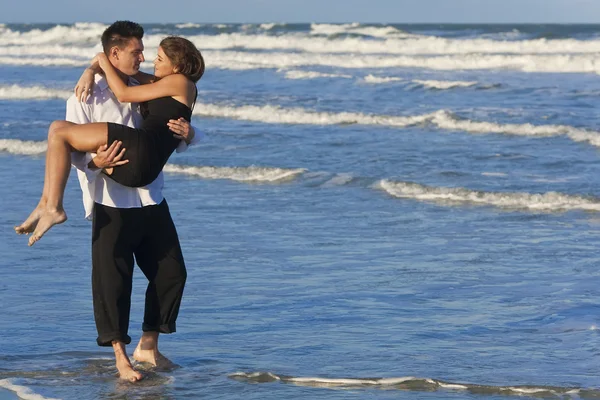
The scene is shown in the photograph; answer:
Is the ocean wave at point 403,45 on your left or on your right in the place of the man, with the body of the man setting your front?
on your left

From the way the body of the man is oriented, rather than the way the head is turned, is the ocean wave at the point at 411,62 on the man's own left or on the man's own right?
on the man's own left

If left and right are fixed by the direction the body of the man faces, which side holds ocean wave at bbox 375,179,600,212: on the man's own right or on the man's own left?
on the man's own left

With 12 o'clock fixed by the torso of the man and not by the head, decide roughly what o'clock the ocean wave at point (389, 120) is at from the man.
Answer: The ocean wave is roughly at 8 o'clock from the man.

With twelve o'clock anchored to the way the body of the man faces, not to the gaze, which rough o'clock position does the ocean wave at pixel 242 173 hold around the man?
The ocean wave is roughly at 8 o'clock from the man.

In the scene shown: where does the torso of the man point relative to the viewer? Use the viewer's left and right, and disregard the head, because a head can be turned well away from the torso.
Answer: facing the viewer and to the right of the viewer

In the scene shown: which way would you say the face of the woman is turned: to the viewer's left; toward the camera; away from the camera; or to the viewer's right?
to the viewer's left
